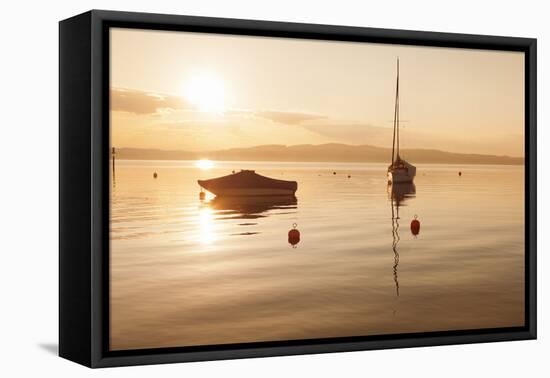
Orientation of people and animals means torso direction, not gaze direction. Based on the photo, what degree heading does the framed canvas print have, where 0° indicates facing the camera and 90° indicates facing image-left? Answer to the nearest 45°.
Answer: approximately 315°
